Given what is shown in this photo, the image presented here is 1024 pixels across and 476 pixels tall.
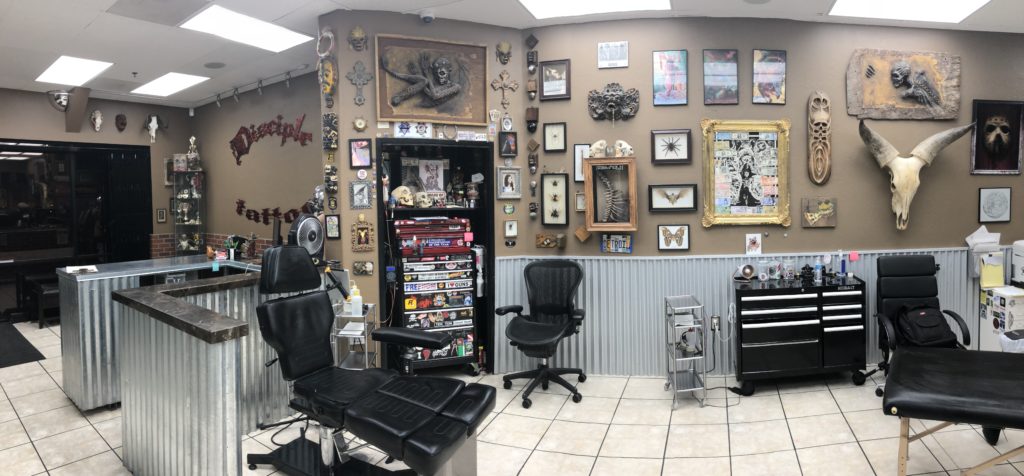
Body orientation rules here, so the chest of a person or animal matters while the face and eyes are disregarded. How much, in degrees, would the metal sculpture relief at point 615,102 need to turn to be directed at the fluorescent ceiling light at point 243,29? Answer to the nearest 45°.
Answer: approximately 90° to its right

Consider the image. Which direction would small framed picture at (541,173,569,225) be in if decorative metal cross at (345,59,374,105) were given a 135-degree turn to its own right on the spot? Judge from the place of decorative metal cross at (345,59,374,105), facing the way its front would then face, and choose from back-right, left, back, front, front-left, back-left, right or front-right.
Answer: back-right

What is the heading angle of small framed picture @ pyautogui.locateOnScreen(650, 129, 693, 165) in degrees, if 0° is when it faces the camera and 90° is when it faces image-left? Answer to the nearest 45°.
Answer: approximately 0°

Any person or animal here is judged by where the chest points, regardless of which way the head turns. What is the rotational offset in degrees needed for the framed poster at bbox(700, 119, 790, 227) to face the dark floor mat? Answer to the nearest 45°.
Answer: approximately 90° to its right

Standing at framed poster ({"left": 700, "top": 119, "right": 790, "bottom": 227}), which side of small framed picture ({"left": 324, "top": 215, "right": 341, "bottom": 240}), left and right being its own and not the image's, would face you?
left

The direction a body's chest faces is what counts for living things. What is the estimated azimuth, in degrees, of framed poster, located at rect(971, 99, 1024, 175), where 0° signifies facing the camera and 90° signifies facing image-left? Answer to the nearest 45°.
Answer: approximately 0°
